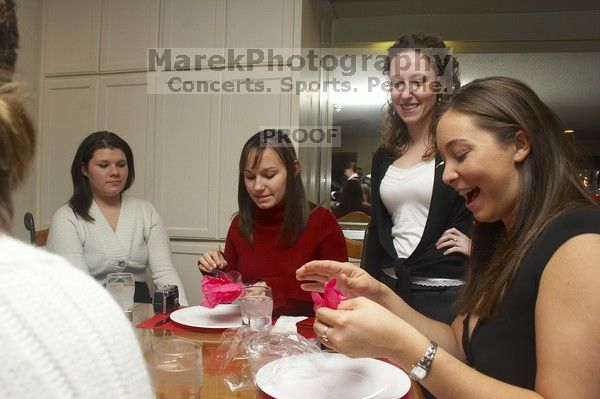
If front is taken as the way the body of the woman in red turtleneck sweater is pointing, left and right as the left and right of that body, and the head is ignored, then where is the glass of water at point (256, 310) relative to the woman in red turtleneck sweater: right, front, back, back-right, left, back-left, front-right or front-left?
front-left

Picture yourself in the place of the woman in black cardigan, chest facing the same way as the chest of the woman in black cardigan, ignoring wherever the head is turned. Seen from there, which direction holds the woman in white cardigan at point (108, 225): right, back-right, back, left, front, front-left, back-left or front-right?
front-right

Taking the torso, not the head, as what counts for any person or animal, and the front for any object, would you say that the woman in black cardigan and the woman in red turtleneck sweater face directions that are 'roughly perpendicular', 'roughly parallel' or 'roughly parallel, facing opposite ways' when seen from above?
roughly parallel

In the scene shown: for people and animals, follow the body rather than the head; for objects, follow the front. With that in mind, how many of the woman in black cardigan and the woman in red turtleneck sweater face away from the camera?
0

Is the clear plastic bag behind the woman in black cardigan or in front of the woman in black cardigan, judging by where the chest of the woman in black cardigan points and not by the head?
in front

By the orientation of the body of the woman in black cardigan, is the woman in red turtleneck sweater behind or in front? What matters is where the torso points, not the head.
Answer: in front

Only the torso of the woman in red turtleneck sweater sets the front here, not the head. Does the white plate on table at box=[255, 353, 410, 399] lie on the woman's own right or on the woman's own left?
on the woman's own left

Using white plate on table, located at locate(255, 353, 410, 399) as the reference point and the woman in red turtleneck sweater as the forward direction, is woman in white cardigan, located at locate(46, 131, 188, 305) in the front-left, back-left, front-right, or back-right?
front-left

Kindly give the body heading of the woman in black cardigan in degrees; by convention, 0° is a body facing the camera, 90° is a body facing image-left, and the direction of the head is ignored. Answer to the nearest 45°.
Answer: approximately 45°

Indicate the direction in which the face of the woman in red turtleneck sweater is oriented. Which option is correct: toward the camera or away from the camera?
toward the camera

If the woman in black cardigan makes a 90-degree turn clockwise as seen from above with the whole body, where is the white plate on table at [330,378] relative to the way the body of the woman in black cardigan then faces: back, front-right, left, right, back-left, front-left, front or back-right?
back-left

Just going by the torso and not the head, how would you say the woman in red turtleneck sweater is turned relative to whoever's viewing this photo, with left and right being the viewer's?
facing the viewer and to the left of the viewer
